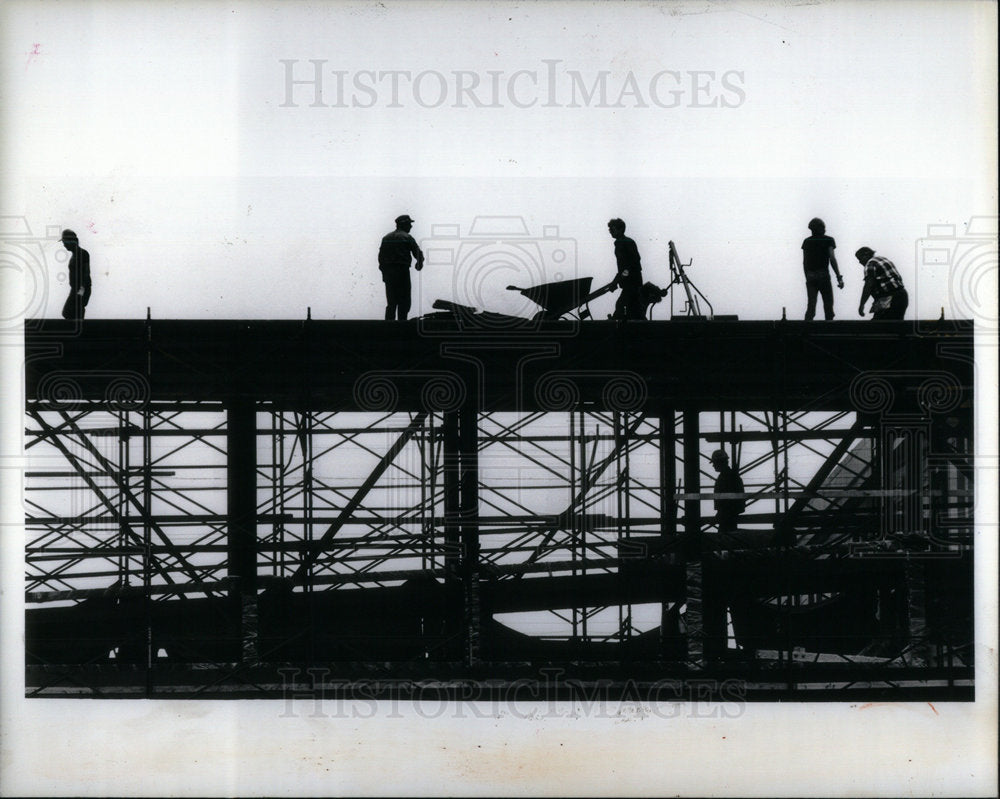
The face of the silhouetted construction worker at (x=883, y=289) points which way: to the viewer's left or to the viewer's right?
to the viewer's left

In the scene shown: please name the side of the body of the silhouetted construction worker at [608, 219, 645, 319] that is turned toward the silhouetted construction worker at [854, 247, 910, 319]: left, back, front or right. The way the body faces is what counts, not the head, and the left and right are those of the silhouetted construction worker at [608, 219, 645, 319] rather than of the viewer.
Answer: back

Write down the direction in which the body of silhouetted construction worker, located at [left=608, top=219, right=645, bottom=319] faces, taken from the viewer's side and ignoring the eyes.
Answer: to the viewer's left

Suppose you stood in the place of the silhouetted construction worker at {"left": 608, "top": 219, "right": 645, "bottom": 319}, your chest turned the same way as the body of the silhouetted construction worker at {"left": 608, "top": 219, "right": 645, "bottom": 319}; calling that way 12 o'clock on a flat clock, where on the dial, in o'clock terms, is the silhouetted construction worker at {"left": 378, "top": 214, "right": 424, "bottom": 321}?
the silhouetted construction worker at {"left": 378, "top": 214, "right": 424, "bottom": 321} is roughly at 12 o'clock from the silhouetted construction worker at {"left": 608, "top": 219, "right": 645, "bottom": 319}.
